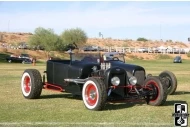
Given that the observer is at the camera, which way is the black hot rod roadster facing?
facing the viewer and to the right of the viewer
